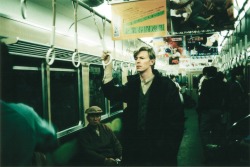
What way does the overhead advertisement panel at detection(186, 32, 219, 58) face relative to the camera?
toward the camera

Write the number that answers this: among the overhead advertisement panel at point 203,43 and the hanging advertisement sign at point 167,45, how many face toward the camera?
2

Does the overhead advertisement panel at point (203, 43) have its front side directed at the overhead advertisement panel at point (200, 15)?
yes

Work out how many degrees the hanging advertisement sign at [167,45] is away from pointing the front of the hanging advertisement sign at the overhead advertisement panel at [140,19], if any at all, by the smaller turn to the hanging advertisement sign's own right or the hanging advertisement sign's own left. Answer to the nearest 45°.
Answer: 0° — it already faces it

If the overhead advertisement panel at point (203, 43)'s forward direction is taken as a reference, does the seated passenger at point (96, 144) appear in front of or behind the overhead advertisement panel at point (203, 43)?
in front

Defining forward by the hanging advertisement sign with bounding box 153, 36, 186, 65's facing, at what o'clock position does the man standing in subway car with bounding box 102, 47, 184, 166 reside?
The man standing in subway car is roughly at 12 o'clock from the hanging advertisement sign.

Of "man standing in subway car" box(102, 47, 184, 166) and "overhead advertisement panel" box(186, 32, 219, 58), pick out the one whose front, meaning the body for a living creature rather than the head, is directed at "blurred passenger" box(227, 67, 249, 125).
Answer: the overhead advertisement panel

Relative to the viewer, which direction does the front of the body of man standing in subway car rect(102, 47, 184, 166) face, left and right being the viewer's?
facing the viewer and to the left of the viewer

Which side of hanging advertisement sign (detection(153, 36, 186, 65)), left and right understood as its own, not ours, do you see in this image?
front

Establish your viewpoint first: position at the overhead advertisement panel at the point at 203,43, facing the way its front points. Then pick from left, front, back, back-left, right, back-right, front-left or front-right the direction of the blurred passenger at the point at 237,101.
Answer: front

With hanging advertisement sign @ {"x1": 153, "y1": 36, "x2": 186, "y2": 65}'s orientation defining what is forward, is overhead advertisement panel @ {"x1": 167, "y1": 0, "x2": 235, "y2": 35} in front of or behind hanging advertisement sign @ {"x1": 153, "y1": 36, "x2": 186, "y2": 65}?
in front

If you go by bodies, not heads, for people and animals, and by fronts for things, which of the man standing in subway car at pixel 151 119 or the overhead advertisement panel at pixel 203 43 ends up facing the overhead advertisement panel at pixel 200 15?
the overhead advertisement panel at pixel 203 43

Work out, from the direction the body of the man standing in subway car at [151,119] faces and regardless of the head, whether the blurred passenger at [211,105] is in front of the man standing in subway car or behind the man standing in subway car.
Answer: behind

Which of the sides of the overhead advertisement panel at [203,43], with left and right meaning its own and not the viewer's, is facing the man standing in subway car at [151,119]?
front

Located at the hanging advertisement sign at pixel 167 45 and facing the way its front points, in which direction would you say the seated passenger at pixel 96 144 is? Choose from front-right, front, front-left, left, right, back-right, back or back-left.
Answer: front

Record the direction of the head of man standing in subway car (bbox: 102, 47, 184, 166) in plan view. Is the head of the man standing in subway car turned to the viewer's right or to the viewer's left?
to the viewer's left
